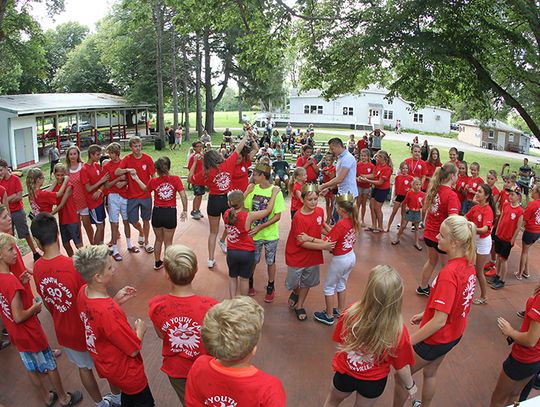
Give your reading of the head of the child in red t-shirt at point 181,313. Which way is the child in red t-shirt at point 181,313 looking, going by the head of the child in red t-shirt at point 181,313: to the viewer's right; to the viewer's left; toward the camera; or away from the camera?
away from the camera

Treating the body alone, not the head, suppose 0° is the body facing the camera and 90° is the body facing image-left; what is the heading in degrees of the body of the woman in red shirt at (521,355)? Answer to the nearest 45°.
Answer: approximately 90°

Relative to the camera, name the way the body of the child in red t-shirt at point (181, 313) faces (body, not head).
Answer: away from the camera

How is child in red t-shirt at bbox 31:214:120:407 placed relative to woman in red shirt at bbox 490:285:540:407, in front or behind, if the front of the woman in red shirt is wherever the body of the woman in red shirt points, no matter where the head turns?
in front

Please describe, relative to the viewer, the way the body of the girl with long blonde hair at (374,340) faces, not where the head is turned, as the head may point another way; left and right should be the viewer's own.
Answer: facing away from the viewer

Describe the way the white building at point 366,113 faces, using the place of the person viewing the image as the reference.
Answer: facing the viewer

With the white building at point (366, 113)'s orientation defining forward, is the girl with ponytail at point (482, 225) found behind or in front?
in front

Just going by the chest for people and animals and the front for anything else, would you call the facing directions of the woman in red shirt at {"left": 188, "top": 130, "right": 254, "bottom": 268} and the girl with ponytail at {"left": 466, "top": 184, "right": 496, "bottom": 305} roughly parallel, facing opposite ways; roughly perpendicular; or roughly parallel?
roughly perpendicular

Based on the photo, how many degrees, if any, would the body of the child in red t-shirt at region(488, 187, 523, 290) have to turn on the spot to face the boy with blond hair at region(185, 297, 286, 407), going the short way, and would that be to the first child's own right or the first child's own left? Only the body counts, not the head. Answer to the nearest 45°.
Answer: approximately 45° to the first child's own left

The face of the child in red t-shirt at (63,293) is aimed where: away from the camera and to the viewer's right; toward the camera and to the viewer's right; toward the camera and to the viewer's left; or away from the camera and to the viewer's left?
away from the camera and to the viewer's right

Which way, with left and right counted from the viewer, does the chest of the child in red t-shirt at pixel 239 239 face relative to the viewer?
facing away from the viewer and to the right of the viewer

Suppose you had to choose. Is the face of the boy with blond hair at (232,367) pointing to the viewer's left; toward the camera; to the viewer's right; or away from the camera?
away from the camera
